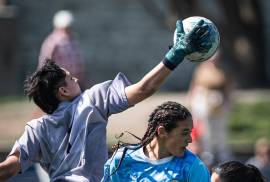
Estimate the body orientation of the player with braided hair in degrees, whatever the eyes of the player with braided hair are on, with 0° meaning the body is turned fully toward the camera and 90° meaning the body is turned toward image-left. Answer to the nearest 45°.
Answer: approximately 315°
